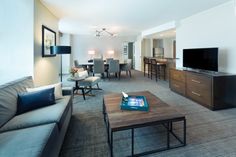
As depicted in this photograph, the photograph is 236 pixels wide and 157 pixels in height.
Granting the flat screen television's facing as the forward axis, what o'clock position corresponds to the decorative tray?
The decorative tray is roughly at 11 o'clock from the flat screen television.

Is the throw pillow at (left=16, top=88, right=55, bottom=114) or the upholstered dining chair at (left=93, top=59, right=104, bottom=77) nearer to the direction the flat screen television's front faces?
the throw pillow

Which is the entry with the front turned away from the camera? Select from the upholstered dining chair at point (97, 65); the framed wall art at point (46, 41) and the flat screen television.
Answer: the upholstered dining chair

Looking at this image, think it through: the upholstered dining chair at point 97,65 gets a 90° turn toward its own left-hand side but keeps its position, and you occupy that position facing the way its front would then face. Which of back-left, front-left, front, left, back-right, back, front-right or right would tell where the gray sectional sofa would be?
left

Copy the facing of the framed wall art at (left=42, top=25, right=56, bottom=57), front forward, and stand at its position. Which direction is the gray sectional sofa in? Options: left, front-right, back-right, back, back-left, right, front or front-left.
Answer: front-right

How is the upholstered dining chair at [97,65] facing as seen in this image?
away from the camera

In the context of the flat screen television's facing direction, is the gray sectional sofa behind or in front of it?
in front

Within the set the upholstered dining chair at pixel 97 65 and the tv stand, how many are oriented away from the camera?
1

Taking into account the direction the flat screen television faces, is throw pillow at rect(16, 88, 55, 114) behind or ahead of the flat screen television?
ahead

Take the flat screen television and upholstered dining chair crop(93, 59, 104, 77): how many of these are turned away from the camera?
1

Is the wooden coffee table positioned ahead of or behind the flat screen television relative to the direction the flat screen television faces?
ahead

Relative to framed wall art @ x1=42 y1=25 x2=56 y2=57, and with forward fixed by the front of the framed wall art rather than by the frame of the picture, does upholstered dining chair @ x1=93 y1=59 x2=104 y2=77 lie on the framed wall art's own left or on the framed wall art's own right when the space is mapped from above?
on the framed wall art's own left

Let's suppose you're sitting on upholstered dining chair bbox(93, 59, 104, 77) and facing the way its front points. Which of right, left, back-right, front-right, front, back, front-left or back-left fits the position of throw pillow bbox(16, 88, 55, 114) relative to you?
back

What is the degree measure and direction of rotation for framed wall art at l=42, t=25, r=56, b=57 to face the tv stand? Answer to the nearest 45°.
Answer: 0° — it already faces it
